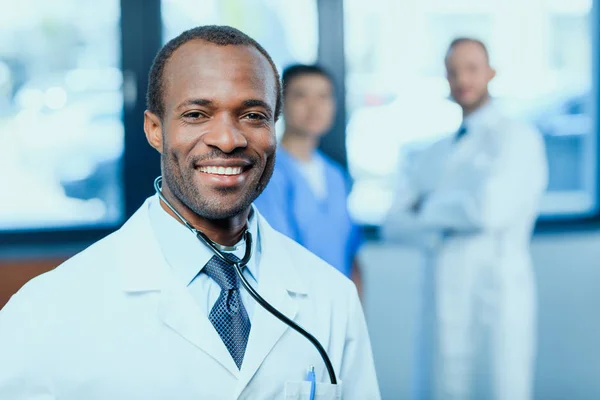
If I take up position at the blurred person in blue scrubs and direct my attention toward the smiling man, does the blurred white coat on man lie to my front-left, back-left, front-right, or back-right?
back-left

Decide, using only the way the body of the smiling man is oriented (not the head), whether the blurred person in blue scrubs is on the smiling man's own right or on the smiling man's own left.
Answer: on the smiling man's own left

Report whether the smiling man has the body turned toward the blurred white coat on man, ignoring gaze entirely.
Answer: no

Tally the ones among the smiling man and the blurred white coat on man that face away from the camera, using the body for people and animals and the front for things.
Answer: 0

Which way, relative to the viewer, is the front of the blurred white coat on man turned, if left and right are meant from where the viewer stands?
facing the viewer and to the left of the viewer

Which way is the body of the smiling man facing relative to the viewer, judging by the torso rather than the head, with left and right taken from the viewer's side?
facing the viewer and to the right of the viewer

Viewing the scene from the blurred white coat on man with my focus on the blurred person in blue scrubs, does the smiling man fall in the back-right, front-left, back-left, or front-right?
front-left

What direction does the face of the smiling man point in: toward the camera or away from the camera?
toward the camera
